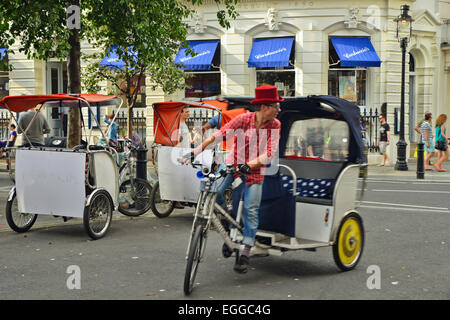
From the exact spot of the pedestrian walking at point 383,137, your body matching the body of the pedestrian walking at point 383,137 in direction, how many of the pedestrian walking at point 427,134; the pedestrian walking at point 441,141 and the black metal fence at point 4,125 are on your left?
2

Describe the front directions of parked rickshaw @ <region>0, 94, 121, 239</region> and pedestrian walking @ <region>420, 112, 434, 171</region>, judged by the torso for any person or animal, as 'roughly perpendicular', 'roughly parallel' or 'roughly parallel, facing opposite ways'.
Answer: roughly perpendicular

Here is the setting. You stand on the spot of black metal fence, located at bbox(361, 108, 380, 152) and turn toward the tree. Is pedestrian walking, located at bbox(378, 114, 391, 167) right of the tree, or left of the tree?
left

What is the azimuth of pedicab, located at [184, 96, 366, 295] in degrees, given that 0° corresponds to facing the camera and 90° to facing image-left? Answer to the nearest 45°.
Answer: approximately 45°

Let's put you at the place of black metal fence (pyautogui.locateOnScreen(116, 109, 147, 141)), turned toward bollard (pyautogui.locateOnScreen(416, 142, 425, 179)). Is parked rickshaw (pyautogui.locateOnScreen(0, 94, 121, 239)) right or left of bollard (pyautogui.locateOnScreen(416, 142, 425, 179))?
right

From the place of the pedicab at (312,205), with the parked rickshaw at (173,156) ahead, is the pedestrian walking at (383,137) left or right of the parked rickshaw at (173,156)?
right

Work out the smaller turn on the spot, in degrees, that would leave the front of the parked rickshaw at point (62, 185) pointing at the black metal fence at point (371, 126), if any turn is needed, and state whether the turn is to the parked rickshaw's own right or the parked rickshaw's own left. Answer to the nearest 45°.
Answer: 0° — it already faces it

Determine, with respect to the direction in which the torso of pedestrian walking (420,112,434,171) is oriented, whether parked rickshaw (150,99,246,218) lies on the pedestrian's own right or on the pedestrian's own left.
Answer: on the pedestrian's own right

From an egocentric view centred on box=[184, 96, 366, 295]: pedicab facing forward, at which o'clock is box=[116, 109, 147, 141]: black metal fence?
The black metal fence is roughly at 4 o'clock from the pedicab.

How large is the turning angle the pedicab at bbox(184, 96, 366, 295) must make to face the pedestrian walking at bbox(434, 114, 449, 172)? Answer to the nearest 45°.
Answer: approximately 135° to its right

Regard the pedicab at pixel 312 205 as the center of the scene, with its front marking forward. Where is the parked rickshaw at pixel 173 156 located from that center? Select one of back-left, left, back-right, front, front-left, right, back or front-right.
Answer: right
